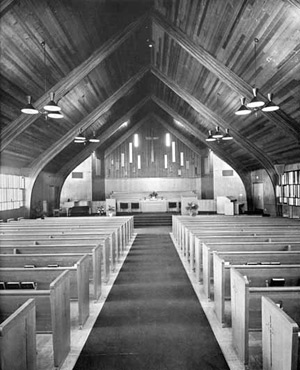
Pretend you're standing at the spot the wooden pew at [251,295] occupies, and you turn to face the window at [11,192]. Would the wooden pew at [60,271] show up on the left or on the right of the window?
left

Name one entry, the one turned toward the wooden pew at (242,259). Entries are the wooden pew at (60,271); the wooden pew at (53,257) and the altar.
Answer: the altar

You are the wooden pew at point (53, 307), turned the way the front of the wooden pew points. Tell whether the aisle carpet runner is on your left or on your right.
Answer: on your right

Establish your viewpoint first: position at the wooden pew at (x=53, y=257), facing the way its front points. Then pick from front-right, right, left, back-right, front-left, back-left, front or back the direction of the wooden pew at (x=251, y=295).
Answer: back-right

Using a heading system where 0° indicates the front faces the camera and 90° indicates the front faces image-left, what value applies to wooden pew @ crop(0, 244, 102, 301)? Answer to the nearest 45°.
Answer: approximately 180°

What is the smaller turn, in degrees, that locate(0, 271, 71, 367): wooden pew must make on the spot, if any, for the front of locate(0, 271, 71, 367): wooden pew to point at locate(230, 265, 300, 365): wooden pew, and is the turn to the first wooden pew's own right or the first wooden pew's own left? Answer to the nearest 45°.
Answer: approximately 90° to the first wooden pew's own right

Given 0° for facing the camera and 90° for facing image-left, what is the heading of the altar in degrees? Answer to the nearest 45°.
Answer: approximately 0°

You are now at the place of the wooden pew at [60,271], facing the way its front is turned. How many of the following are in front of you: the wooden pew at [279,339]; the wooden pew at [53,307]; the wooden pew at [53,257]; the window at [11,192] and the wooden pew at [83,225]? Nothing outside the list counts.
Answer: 3

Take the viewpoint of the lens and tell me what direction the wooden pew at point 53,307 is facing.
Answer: facing away from the viewer

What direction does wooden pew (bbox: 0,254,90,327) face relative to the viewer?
away from the camera

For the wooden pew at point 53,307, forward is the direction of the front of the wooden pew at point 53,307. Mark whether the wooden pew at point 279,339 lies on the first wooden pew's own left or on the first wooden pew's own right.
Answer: on the first wooden pew's own right

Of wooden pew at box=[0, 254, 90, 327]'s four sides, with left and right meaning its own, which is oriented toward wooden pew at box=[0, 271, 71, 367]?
back
